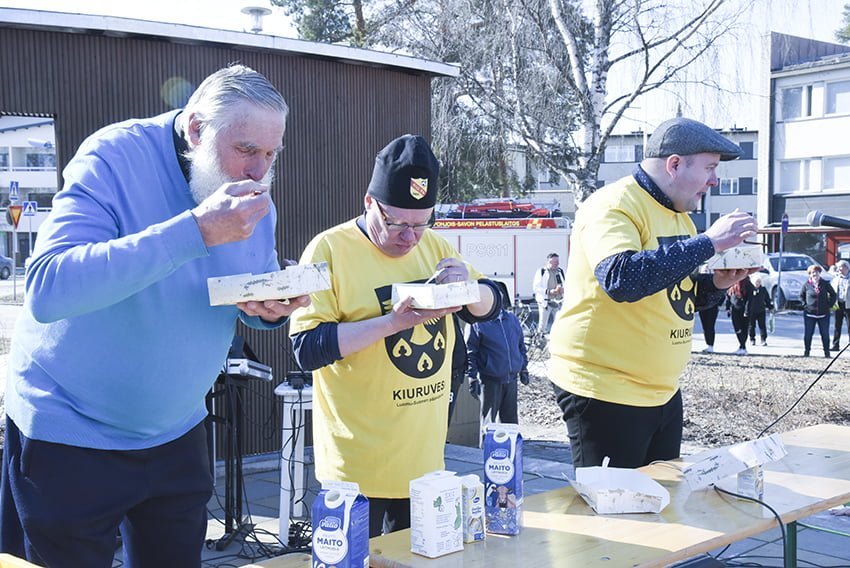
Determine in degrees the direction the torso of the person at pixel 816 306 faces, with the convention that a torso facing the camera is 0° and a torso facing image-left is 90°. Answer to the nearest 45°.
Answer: approximately 0°

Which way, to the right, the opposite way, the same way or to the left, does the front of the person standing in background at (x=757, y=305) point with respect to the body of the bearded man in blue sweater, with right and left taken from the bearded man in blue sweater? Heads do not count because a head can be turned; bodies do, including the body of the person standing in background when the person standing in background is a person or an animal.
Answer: to the right

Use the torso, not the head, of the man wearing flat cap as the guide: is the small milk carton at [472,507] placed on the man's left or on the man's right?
on the man's right

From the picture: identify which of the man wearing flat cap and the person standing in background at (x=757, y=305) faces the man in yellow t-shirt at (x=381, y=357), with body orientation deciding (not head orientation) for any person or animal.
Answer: the person standing in background

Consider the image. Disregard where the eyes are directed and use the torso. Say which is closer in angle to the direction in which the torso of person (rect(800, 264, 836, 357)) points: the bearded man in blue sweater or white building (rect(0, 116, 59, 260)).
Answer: the bearded man in blue sweater

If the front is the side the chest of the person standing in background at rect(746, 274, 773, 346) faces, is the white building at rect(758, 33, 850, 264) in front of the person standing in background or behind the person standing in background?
behind

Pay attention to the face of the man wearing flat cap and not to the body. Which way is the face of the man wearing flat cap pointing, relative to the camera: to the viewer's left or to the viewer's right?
to the viewer's right

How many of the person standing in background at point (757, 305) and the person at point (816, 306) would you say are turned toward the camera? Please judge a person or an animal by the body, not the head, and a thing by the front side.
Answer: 2

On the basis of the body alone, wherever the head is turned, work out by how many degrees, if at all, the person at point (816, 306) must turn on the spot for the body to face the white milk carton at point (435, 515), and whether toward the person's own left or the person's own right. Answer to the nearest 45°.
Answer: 0° — they already face it

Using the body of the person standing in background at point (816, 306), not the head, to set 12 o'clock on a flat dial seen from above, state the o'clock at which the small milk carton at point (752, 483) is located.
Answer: The small milk carton is roughly at 12 o'clock from the person standing in background.
